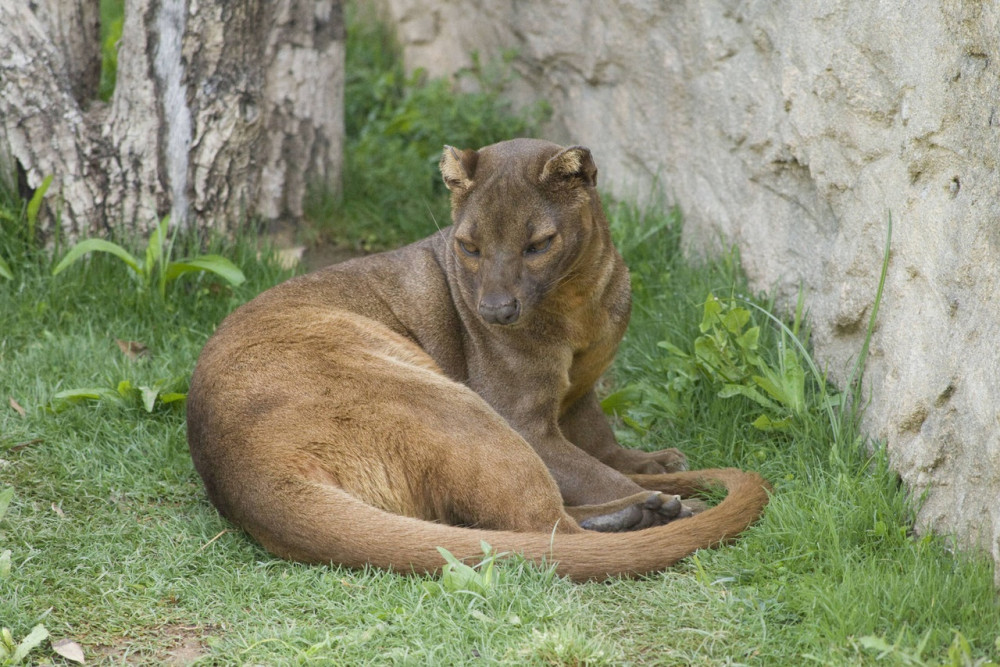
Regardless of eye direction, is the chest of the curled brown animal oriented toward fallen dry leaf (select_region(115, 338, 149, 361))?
no

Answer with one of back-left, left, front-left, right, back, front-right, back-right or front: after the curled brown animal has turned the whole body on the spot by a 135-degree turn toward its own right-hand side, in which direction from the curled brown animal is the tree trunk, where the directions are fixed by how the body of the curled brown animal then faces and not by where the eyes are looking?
front-right

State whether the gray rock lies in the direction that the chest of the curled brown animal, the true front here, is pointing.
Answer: no

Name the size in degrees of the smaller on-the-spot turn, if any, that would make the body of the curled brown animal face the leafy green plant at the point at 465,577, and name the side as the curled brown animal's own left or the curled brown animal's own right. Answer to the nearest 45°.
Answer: approximately 45° to the curled brown animal's own right

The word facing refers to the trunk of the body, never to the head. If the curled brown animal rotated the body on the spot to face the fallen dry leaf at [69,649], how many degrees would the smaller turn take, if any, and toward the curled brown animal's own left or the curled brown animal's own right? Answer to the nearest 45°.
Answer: approximately 90° to the curled brown animal's own right

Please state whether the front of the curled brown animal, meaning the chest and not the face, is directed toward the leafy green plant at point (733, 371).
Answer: no

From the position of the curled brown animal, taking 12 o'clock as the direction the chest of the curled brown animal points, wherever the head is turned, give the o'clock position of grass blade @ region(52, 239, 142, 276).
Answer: The grass blade is roughly at 6 o'clock from the curled brown animal.

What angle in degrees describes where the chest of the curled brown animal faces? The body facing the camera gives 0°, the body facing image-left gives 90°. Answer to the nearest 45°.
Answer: approximately 315°

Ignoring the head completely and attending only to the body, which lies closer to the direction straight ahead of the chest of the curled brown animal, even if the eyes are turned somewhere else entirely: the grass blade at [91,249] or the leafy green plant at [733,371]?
the leafy green plant

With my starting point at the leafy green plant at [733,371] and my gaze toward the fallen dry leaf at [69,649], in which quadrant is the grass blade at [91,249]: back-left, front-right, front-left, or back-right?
front-right
